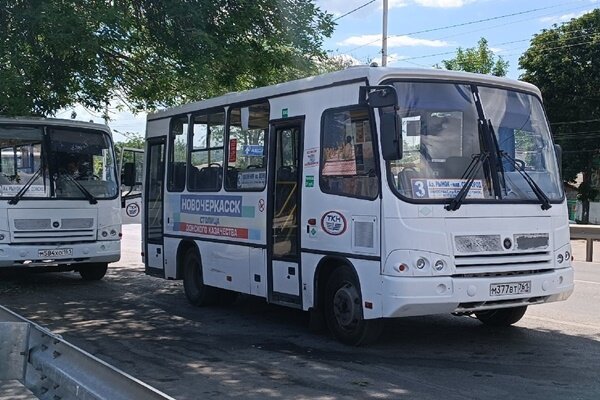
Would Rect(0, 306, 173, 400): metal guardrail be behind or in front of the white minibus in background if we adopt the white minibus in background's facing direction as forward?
in front

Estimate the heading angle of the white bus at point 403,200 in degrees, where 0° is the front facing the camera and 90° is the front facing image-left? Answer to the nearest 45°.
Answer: approximately 315°

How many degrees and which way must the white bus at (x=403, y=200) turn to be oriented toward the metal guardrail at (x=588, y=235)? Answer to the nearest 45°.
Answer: approximately 90° to its left

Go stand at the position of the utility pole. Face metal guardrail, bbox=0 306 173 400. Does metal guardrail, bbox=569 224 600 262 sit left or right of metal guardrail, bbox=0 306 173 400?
left

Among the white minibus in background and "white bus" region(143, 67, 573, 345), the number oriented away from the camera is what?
0

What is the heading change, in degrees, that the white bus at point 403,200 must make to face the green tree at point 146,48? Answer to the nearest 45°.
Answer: approximately 180°

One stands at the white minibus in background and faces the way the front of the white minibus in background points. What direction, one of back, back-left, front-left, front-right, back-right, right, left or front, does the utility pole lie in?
back-left

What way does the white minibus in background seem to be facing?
toward the camera

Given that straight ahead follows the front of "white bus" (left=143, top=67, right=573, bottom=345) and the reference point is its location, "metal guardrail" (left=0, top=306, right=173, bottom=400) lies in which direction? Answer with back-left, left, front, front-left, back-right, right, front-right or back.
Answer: right
